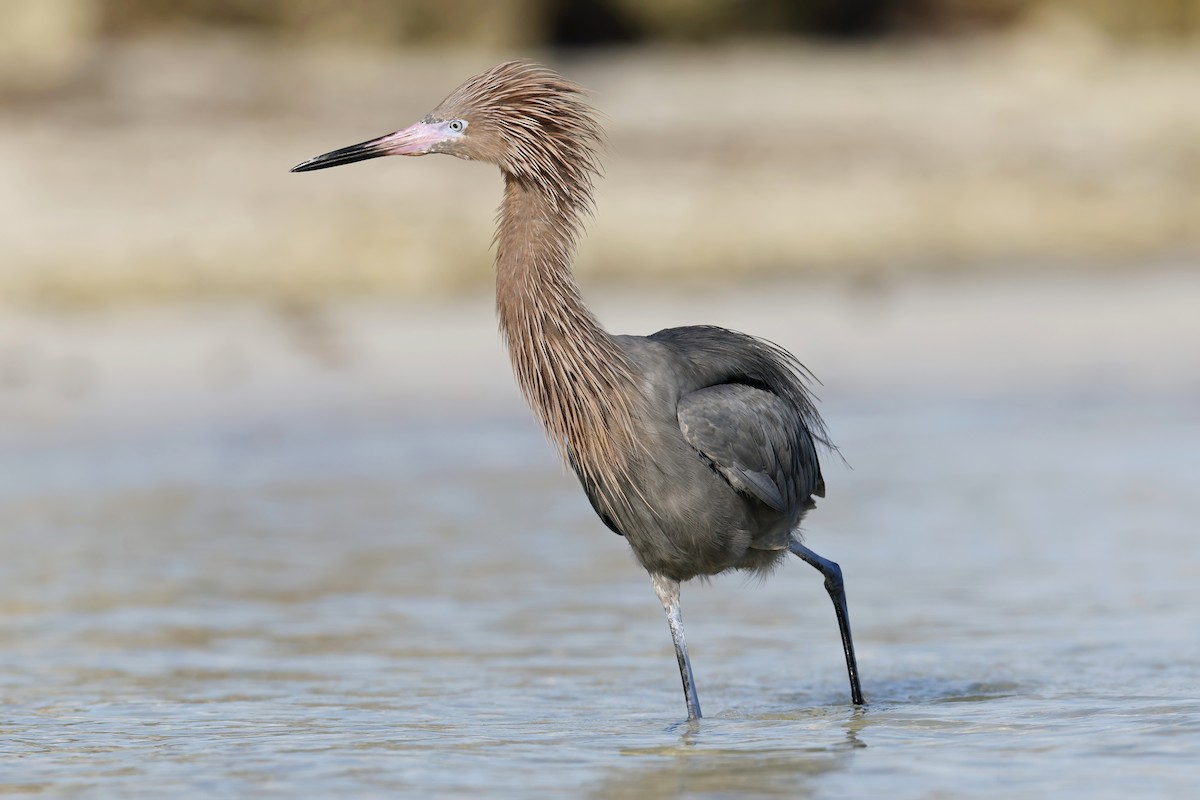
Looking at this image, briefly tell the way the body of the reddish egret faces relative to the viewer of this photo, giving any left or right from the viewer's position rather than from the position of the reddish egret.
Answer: facing the viewer and to the left of the viewer
